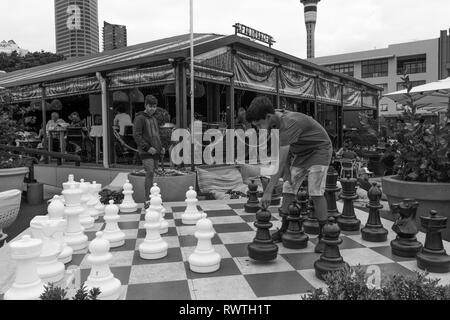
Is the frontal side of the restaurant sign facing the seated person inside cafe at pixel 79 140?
no

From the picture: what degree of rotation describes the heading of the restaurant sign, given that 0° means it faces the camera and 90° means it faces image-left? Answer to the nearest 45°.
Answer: approximately 315°

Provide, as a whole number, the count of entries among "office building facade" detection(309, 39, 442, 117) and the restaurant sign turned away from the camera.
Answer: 0

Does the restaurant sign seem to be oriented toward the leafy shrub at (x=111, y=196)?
no

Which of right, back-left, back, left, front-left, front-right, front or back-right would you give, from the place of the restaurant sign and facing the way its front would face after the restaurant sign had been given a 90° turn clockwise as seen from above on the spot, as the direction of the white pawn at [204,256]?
front-left

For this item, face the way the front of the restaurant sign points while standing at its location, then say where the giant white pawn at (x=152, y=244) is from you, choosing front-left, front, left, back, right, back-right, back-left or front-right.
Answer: front-right

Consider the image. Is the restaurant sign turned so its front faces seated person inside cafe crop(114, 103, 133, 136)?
no

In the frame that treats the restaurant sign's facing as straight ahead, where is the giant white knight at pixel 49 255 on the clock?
The giant white knight is roughly at 2 o'clock from the restaurant sign.

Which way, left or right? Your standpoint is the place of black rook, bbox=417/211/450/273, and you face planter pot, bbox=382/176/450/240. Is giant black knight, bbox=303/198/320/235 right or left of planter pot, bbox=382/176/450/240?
left

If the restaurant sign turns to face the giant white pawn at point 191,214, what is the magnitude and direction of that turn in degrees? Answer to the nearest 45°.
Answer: approximately 45° to its right

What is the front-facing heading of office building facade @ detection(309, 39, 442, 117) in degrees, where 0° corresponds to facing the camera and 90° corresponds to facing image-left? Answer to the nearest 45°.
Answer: approximately 45°

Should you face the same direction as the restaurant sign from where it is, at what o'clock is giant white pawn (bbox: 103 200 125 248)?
The giant white pawn is roughly at 2 o'clock from the restaurant sign.
